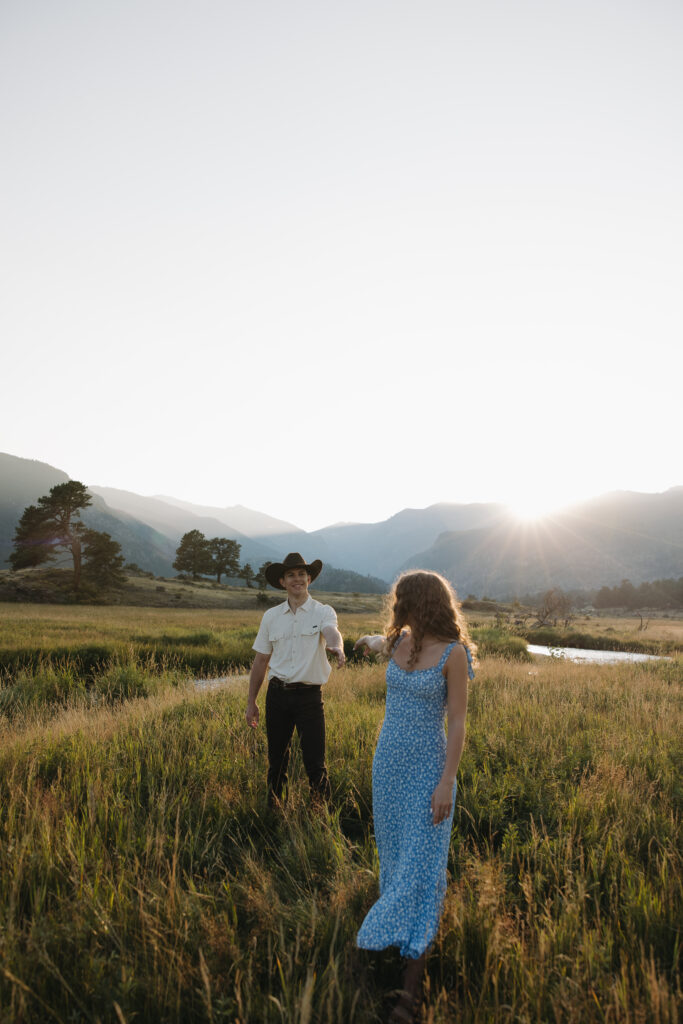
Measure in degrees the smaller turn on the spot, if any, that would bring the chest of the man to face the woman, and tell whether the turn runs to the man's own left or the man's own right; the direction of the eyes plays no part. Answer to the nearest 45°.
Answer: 0° — they already face them

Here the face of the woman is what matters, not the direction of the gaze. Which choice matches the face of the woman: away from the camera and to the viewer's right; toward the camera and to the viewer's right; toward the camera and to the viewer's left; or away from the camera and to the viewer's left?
away from the camera and to the viewer's left

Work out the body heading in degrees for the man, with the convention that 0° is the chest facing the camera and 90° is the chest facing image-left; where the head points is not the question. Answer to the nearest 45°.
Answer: approximately 0°
